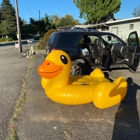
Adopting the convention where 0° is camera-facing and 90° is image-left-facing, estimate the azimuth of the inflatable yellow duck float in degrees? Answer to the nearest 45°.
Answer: approximately 90°

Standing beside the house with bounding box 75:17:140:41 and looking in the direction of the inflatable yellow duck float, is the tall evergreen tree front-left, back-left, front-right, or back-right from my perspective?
back-right

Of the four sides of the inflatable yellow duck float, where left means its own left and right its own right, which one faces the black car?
right

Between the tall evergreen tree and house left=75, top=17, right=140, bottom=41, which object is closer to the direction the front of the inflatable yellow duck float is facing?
the tall evergreen tree

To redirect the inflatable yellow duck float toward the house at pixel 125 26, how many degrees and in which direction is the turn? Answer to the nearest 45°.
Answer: approximately 90° to its right

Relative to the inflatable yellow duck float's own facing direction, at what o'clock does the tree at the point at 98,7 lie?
The tree is roughly at 3 o'clock from the inflatable yellow duck float.
